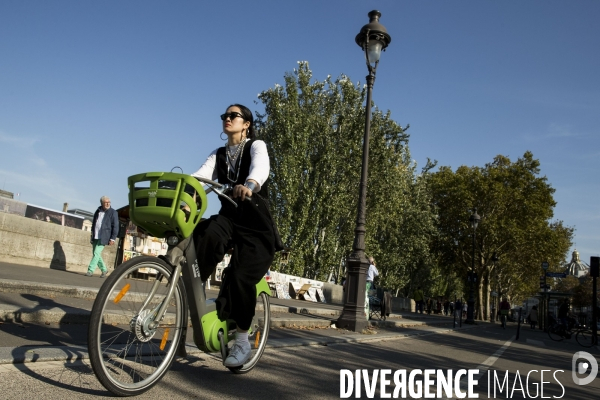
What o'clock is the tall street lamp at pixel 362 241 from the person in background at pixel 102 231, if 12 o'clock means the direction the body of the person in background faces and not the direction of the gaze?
The tall street lamp is roughly at 8 o'clock from the person in background.

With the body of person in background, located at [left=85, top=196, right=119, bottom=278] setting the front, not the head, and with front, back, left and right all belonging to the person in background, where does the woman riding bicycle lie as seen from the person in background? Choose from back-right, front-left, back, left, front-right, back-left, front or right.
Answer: front-left

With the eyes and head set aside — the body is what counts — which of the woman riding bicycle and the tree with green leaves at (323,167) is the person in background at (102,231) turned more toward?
the woman riding bicycle

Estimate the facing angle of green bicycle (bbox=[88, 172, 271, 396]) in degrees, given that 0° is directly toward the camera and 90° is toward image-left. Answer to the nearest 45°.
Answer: approximately 45°

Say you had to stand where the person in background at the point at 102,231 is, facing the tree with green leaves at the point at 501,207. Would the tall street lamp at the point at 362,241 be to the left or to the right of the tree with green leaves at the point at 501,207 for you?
right

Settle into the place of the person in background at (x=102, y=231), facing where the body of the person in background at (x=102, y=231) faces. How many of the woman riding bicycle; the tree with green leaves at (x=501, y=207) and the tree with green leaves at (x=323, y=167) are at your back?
2

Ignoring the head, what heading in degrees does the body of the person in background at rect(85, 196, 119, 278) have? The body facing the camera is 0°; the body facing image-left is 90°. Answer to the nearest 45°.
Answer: approximately 45°

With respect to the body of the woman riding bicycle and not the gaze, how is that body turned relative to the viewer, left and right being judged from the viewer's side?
facing the viewer and to the left of the viewer

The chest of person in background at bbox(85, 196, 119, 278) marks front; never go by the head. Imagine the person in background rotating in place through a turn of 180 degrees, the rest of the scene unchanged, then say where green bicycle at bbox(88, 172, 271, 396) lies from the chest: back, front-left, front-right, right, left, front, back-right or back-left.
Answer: back-right

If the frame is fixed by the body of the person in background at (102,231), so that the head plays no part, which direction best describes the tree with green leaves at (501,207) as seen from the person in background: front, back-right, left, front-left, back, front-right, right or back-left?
back

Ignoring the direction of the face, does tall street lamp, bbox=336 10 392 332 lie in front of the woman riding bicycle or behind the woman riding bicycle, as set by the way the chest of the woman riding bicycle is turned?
behind

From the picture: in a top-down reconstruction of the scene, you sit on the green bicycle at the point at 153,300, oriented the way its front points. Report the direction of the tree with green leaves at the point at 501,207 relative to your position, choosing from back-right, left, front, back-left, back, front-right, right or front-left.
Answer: back
